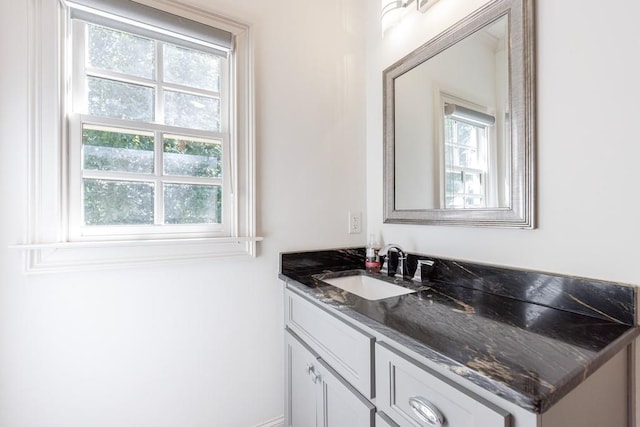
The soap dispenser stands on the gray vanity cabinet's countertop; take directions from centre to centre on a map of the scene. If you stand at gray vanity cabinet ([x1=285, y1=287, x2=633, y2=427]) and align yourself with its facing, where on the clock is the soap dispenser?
The soap dispenser is roughly at 4 o'clock from the gray vanity cabinet.

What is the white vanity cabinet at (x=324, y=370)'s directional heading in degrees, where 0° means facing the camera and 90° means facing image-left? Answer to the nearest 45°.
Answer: approximately 45°

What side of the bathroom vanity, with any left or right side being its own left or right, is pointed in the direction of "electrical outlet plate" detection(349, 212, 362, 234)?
right

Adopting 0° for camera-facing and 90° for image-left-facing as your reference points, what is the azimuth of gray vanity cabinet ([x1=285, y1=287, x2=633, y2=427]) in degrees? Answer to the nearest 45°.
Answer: approximately 45°

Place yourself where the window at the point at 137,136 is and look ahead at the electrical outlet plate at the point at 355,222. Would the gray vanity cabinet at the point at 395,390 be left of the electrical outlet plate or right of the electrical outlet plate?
right

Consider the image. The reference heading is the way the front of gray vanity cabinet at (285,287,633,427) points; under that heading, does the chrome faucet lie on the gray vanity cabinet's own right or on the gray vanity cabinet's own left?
on the gray vanity cabinet's own right

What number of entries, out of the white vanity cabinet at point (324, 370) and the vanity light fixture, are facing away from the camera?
0

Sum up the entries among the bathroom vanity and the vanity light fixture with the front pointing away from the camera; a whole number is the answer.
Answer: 0
